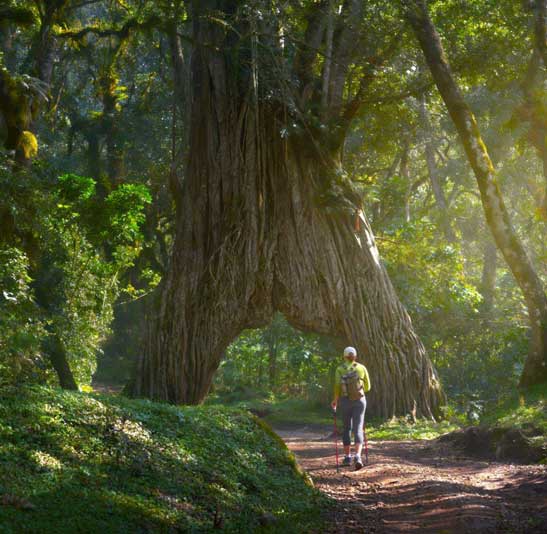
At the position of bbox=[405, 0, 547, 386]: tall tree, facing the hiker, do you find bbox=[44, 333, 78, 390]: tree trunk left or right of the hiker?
right

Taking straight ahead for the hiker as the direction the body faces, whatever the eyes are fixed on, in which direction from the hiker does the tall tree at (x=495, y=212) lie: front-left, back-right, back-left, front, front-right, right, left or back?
front-right

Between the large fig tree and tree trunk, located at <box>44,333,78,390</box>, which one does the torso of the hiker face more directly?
the large fig tree

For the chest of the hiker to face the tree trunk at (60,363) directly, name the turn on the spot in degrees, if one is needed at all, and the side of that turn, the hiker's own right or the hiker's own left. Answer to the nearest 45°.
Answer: approximately 45° to the hiker's own left

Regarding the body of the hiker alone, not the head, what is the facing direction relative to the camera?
away from the camera

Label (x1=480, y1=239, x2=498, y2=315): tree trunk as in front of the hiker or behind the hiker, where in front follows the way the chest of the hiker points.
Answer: in front

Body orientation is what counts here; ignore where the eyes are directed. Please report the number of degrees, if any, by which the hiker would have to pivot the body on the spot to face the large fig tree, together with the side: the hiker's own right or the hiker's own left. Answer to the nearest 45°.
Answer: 0° — they already face it

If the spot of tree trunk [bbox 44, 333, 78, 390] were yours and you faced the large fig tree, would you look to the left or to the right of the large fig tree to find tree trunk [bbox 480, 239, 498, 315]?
left
